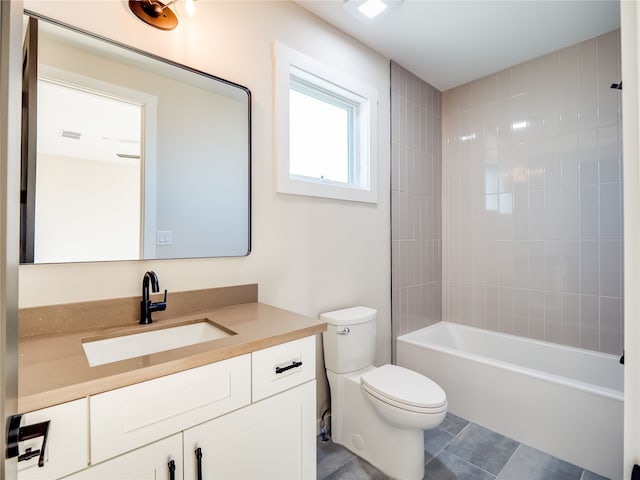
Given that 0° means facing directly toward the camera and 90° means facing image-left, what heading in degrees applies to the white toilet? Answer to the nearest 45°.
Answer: approximately 315°

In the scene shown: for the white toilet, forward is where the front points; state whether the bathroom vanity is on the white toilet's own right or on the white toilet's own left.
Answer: on the white toilet's own right

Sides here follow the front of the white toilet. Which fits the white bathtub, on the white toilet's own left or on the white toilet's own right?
on the white toilet's own left
